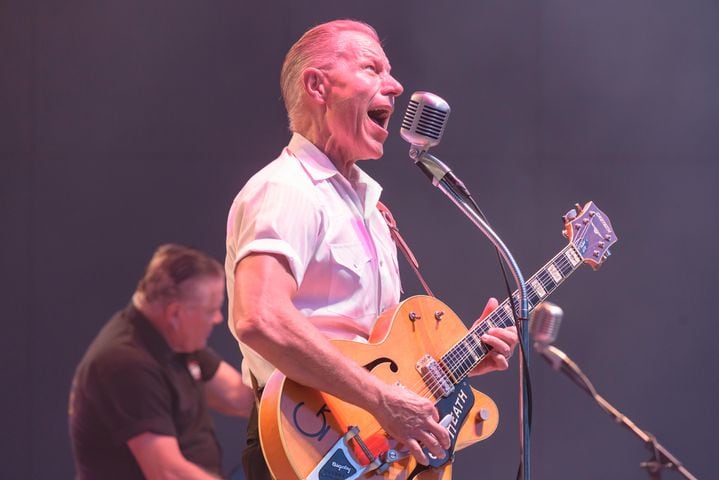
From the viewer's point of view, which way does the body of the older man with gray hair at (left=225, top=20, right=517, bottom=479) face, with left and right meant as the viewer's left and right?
facing the viewer and to the right of the viewer

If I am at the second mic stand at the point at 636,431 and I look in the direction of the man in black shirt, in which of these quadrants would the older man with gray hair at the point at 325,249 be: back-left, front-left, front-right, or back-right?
front-left

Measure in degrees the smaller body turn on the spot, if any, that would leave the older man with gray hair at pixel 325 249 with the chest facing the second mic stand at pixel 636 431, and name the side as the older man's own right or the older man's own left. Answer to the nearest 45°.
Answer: approximately 45° to the older man's own left

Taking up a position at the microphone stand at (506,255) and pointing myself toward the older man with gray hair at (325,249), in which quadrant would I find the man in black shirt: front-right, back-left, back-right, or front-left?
front-right

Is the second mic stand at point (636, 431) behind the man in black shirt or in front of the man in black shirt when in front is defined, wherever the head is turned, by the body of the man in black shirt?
in front

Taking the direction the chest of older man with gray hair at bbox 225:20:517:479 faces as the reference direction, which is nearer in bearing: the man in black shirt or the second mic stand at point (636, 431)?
the second mic stand

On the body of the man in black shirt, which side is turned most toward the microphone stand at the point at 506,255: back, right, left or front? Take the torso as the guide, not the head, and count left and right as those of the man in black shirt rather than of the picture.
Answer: front

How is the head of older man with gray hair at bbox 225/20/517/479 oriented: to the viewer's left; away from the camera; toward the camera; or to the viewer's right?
to the viewer's right

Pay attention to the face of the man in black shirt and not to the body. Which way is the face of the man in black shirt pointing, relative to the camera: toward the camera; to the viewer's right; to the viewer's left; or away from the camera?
to the viewer's right

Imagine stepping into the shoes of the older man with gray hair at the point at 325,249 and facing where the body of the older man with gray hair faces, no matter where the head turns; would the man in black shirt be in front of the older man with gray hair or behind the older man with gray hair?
behind

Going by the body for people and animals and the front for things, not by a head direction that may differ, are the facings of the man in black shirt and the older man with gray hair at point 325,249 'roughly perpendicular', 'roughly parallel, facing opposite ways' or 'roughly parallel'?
roughly parallel

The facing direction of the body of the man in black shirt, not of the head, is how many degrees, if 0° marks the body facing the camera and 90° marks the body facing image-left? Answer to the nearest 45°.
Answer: approximately 315°

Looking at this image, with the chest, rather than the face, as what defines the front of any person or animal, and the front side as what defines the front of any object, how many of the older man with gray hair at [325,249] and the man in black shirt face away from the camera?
0
